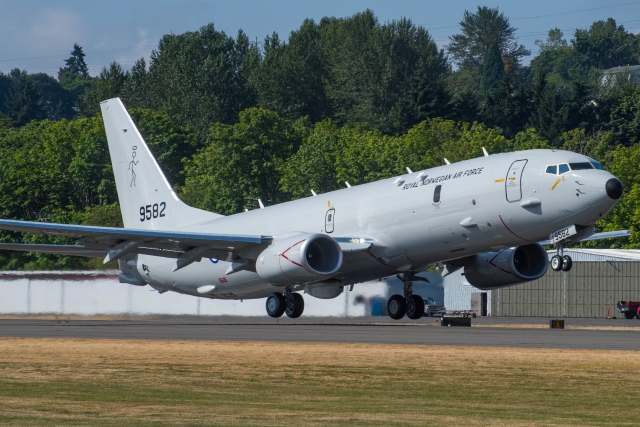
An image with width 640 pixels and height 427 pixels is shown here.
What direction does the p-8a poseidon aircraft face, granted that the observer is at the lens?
facing the viewer and to the right of the viewer
